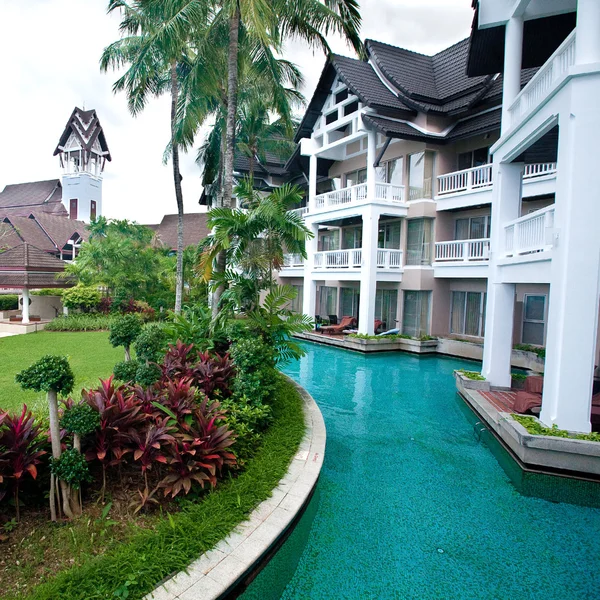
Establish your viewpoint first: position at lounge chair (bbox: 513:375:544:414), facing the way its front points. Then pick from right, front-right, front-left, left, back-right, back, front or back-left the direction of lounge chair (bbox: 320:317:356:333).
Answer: right

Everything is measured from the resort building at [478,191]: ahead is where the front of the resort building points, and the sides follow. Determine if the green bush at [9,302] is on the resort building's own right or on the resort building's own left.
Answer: on the resort building's own right

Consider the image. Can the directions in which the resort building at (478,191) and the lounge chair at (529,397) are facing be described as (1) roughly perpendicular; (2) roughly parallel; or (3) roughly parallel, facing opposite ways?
roughly parallel

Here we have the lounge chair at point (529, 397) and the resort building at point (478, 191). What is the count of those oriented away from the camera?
0

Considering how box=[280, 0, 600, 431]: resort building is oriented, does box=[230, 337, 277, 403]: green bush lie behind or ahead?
ahead

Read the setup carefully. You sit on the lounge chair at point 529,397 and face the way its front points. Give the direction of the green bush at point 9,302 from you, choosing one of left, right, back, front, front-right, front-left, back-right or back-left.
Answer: front-right

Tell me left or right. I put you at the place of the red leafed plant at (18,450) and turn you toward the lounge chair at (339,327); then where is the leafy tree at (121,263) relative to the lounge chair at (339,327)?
left

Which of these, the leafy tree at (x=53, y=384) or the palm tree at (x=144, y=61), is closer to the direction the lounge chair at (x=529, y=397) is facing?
the leafy tree

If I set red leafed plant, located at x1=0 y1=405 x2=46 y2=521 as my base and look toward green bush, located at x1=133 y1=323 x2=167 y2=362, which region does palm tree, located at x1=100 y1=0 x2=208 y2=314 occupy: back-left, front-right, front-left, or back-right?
front-left

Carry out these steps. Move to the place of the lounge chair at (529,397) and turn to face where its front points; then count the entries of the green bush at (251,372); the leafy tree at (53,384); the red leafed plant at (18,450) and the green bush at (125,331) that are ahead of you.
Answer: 4

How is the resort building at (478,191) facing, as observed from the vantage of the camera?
facing the viewer and to the left of the viewer

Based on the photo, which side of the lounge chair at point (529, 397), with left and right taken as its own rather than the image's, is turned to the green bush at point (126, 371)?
front

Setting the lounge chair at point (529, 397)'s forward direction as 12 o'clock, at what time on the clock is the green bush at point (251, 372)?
The green bush is roughly at 12 o'clock from the lounge chair.

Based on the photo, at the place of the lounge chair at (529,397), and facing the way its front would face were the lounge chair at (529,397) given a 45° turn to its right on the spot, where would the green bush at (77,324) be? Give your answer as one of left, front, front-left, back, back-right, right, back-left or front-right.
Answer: front

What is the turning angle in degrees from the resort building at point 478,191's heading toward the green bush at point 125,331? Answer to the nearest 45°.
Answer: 0° — it already faces it
